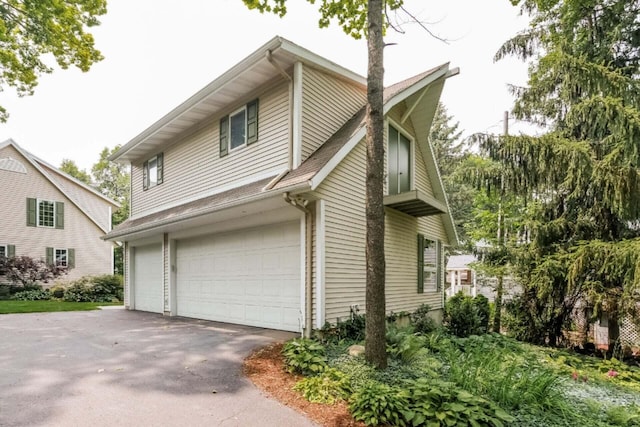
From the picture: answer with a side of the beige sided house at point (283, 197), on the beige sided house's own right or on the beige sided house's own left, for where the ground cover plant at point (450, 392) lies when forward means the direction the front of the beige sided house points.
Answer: on the beige sided house's own left

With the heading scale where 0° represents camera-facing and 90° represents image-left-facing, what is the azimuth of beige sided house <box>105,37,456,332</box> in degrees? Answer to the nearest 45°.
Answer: approximately 45°

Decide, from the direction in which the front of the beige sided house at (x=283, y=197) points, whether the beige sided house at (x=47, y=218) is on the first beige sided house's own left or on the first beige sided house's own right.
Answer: on the first beige sided house's own right

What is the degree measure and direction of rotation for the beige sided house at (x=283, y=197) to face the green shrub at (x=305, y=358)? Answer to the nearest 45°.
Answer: approximately 45° to its left

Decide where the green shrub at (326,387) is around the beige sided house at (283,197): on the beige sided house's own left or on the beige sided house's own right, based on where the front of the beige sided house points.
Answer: on the beige sided house's own left

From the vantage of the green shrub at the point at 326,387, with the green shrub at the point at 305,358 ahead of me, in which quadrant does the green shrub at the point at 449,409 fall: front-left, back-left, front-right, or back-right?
back-right

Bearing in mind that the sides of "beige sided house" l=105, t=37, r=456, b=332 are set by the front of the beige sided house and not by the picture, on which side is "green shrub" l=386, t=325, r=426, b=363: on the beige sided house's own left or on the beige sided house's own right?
on the beige sided house's own left

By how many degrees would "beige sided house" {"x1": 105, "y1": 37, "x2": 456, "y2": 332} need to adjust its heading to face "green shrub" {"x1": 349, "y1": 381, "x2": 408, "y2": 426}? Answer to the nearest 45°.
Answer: approximately 45° to its left
